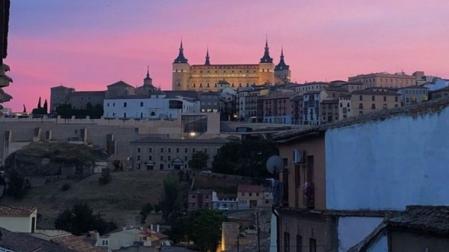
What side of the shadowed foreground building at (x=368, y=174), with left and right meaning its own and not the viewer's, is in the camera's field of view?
left

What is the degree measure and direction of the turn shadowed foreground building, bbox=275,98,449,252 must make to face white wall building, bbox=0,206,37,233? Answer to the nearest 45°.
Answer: approximately 45° to its right
